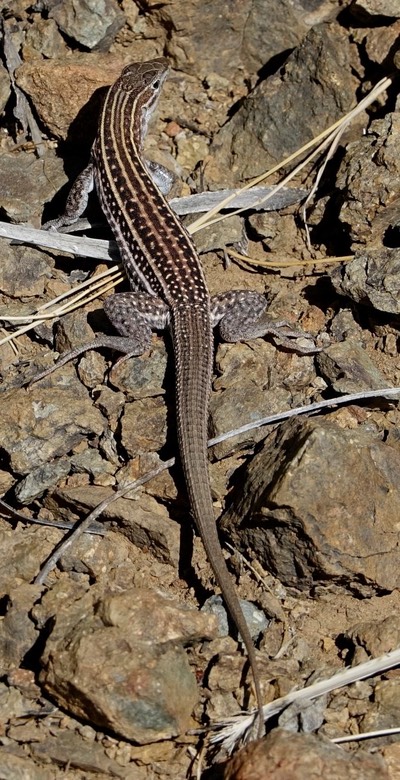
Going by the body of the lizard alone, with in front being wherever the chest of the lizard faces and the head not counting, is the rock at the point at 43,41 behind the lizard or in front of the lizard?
in front

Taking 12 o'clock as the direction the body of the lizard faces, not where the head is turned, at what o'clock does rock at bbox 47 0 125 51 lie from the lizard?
The rock is roughly at 12 o'clock from the lizard.

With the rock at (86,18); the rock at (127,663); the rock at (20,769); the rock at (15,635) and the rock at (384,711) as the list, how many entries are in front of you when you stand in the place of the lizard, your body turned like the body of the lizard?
1

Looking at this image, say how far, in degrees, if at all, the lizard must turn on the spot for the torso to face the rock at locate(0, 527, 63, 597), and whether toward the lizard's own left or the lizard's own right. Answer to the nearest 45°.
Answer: approximately 135° to the lizard's own left

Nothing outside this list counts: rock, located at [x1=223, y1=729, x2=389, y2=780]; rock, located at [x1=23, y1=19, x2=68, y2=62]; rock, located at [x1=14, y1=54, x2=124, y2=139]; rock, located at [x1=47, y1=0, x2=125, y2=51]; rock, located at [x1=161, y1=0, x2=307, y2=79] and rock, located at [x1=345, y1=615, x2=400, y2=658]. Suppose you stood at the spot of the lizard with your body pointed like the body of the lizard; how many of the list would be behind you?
2

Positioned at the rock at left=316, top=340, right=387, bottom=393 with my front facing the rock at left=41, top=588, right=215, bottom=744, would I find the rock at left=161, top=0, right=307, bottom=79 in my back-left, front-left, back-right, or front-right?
back-right

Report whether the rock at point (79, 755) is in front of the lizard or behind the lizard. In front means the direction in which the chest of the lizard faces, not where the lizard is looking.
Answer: behind

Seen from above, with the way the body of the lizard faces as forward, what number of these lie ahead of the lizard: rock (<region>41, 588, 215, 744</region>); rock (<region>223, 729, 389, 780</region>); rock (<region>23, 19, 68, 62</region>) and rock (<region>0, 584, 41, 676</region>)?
1

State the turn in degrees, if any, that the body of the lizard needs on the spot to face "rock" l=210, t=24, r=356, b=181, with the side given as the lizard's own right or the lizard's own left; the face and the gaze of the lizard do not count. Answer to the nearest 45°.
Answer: approximately 45° to the lizard's own right

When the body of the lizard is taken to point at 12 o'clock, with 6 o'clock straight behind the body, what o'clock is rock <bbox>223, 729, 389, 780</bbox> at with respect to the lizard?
The rock is roughly at 6 o'clock from the lizard.

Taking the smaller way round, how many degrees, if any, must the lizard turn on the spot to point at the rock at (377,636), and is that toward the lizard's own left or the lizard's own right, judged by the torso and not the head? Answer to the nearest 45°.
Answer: approximately 180°

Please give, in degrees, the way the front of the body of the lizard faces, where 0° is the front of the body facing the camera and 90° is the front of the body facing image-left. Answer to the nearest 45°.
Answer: approximately 180°

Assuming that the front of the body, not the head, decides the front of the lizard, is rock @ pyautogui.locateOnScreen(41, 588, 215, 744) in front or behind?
behind

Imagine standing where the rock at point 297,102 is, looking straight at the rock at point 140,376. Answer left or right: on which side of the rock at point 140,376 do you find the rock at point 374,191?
left

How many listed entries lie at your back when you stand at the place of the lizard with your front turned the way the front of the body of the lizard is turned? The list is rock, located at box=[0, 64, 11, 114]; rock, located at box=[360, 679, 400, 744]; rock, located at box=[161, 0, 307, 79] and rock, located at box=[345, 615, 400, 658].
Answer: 2
